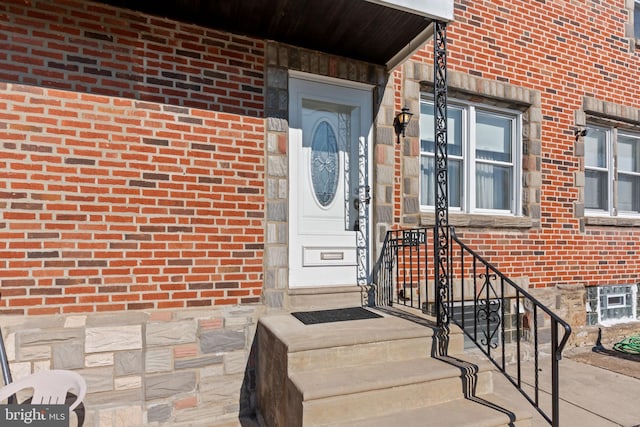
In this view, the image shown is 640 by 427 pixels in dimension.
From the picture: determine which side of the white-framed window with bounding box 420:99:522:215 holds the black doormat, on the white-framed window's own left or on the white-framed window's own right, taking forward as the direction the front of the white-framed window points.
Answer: on the white-framed window's own right

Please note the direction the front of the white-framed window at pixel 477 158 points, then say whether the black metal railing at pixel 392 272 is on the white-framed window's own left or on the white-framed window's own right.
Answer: on the white-framed window's own right

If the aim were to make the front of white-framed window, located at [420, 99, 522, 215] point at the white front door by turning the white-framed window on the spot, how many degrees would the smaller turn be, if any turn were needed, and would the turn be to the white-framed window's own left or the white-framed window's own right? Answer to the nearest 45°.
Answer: approximately 90° to the white-framed window's own right

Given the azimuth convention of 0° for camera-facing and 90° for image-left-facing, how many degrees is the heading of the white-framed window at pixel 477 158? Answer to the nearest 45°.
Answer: approximately 315°

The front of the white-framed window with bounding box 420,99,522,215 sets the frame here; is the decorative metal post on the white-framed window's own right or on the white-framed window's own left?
on the white-framed window's own right

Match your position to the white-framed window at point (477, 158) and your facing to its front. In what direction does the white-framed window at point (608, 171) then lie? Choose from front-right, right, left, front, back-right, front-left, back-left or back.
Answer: left

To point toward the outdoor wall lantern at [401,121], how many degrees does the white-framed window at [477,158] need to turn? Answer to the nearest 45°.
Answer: approximately 90° to its right

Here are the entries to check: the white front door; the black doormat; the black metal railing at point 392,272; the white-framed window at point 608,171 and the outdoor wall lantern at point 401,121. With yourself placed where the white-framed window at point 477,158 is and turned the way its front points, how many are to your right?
4

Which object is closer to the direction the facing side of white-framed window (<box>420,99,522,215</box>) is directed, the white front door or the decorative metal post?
the decorative metal post
